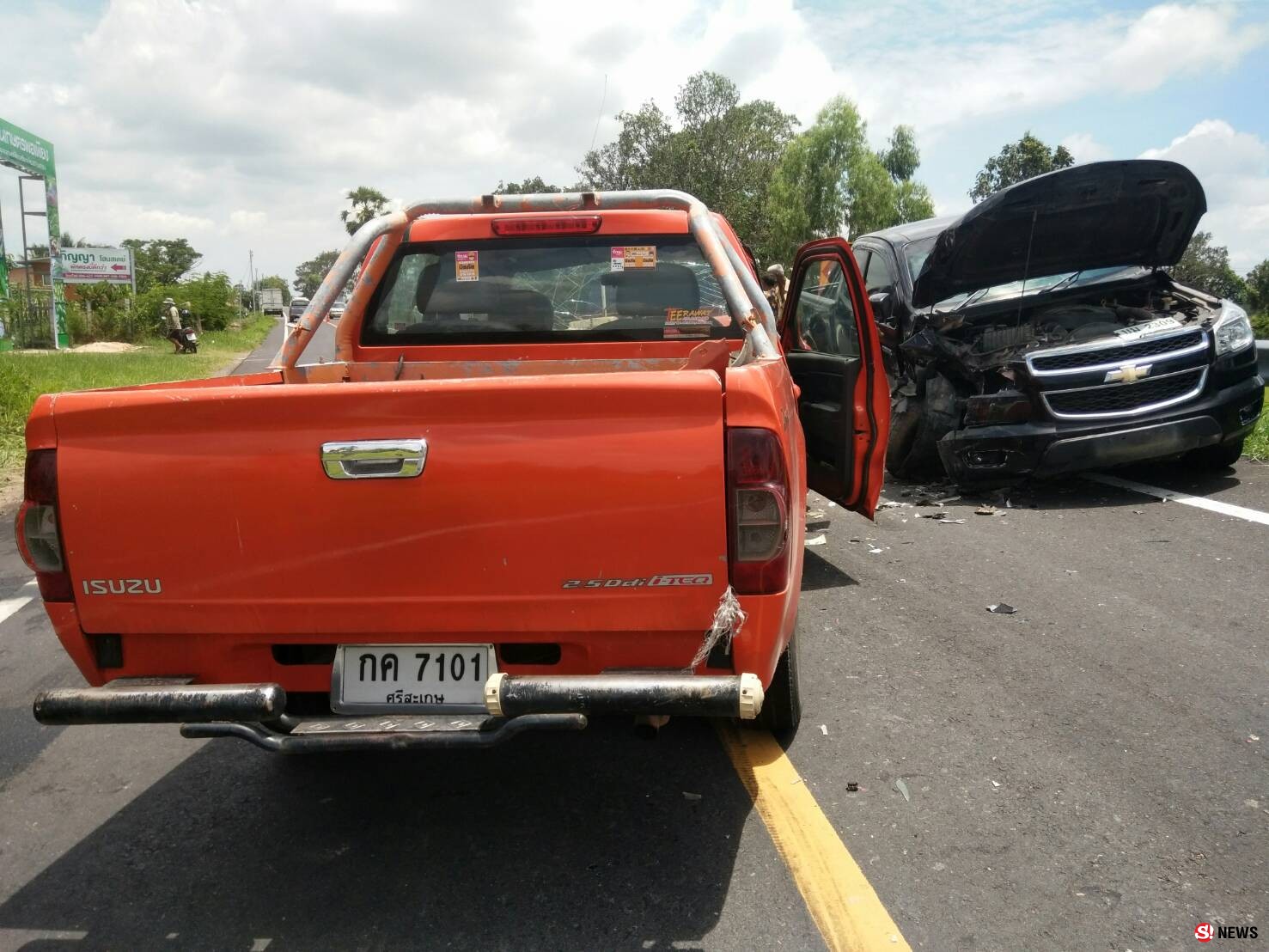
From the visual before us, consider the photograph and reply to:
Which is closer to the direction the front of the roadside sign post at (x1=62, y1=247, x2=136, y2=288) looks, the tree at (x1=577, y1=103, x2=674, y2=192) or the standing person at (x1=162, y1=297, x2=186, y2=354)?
the standing person

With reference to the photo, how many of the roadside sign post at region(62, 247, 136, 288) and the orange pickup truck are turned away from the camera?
1

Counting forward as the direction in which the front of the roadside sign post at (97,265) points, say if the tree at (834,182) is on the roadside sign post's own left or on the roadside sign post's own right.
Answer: on the roadside sign post's own left

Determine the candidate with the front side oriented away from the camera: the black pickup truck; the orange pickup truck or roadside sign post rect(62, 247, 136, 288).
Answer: the orange pickup truck

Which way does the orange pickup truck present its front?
away from the camera

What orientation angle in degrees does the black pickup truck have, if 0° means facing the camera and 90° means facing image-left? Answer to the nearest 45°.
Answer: approximately 315°

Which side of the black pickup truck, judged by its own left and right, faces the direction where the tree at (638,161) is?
back

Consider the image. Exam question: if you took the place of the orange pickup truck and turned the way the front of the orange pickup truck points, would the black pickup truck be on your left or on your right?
on your right

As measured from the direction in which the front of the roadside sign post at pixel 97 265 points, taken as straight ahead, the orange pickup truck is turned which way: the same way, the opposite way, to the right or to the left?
the opposite way

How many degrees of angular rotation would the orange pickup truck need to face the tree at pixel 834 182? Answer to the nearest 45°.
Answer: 0° — it already faces it

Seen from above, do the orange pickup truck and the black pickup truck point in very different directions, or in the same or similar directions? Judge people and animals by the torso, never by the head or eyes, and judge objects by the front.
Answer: very different directions

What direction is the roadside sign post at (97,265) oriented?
toward the camera

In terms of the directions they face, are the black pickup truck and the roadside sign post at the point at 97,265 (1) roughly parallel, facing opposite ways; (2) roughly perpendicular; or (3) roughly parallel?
roughly parallel

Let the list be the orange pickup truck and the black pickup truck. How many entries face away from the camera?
1

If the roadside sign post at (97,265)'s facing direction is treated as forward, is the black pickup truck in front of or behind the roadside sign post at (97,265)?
in front
